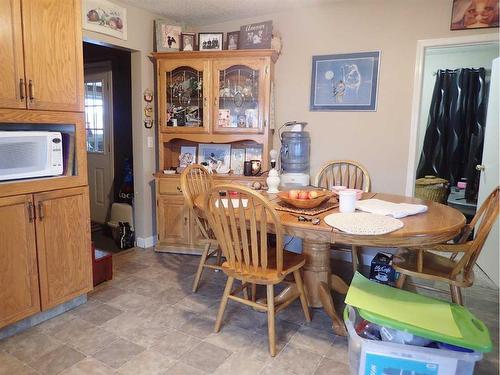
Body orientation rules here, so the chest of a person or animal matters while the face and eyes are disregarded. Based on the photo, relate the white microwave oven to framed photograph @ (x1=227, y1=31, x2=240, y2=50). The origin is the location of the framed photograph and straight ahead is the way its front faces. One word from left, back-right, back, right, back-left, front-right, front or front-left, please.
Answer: front-right

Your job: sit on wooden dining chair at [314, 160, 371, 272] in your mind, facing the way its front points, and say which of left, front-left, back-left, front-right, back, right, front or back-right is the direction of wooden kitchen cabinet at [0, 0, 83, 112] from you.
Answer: front-right

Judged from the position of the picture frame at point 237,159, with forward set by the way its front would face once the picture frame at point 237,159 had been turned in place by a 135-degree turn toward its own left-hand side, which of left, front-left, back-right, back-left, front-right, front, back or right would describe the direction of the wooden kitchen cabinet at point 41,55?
back

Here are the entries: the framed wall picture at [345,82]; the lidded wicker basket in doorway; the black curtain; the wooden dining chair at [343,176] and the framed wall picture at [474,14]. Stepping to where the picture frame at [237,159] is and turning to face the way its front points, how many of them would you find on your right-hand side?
0

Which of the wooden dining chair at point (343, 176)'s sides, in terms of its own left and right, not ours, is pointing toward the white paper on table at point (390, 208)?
front

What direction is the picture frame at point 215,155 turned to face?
toward the camera

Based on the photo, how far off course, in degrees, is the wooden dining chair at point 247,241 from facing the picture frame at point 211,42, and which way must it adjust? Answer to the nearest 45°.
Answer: approximately 45° to its left

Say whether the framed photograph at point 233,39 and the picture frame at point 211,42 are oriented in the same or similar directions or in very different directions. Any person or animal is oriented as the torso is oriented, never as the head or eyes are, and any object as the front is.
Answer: same or similar directions

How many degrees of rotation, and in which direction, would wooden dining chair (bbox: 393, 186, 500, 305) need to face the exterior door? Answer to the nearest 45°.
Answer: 0° — it already faces it

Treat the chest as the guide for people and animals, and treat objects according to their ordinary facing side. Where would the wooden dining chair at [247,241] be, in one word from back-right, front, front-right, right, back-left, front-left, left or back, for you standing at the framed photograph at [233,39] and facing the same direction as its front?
front

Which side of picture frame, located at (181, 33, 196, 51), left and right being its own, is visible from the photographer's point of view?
front

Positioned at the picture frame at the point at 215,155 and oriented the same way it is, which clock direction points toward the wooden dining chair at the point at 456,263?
The wooden dining chair is roughly at 11 o'clock from the picture frame.

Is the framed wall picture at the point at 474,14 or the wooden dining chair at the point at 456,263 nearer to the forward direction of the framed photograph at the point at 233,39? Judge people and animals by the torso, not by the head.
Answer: the wooden dining chair

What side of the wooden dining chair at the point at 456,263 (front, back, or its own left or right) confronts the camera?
left

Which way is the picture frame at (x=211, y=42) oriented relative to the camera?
toward the camera
